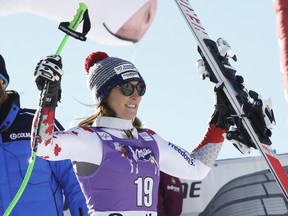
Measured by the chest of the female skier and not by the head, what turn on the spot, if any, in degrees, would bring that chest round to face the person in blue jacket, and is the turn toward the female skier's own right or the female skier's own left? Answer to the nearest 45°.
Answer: approximately 135° to the female skier's own right

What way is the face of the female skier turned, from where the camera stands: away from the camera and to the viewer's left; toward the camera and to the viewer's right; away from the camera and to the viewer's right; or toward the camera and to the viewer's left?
toward the camera and to the viewer's right

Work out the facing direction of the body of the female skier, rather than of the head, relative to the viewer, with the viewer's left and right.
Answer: facing the viewer and to the right of the viewer
